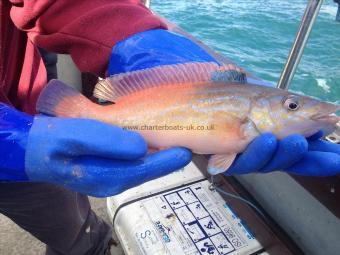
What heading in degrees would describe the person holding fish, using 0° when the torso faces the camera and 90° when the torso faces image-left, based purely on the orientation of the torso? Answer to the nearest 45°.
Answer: approximately 315°

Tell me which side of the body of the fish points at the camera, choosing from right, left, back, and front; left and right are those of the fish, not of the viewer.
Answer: right
